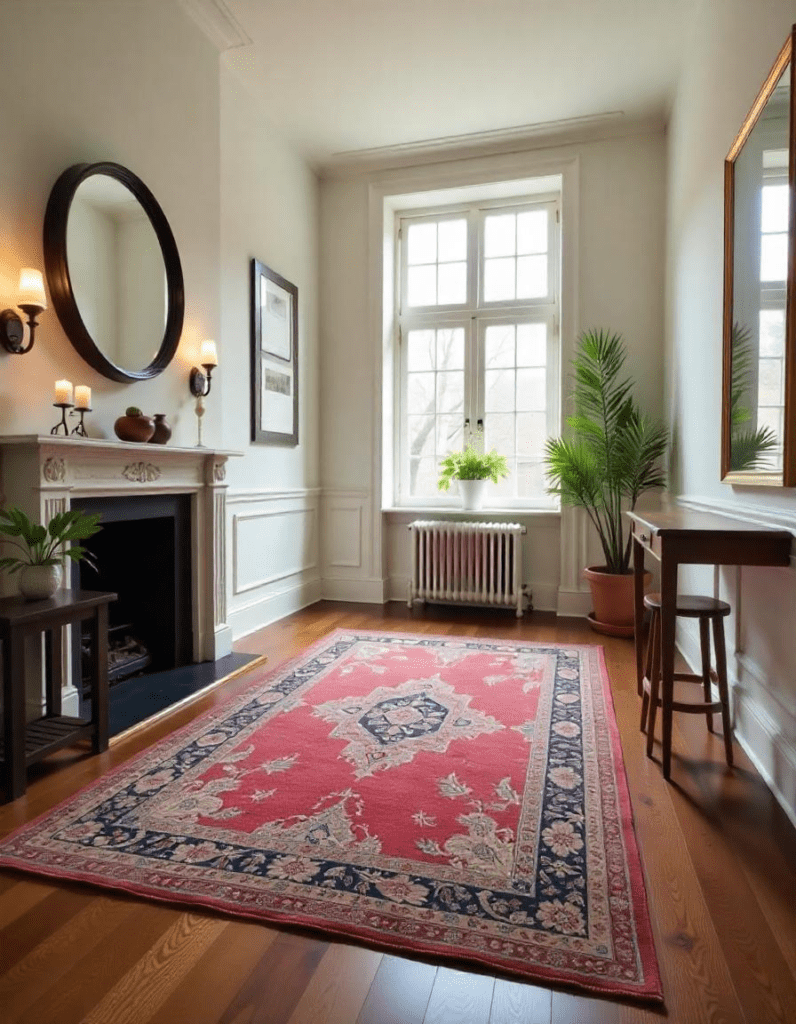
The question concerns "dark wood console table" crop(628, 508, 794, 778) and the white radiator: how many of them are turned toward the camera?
1

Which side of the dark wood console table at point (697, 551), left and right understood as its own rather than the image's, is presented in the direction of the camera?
left

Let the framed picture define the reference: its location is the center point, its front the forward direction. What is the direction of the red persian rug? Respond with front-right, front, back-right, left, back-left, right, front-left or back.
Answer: front-right

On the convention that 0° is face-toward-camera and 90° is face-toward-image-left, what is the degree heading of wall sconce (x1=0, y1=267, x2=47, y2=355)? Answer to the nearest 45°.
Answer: approximately 315°

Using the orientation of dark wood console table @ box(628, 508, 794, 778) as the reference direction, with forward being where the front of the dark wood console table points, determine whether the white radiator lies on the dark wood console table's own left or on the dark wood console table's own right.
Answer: on the dark wood console table's own right

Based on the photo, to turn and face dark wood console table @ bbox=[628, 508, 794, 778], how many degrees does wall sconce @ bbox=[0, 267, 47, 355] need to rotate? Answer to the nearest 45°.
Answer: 0° — it already faces it

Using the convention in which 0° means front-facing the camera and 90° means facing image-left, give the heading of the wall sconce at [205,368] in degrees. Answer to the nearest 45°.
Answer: approximately 315°

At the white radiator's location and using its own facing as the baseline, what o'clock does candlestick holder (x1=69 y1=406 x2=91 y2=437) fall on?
The candlestick holder is roughly at 1 o'clock from the white radiator.
